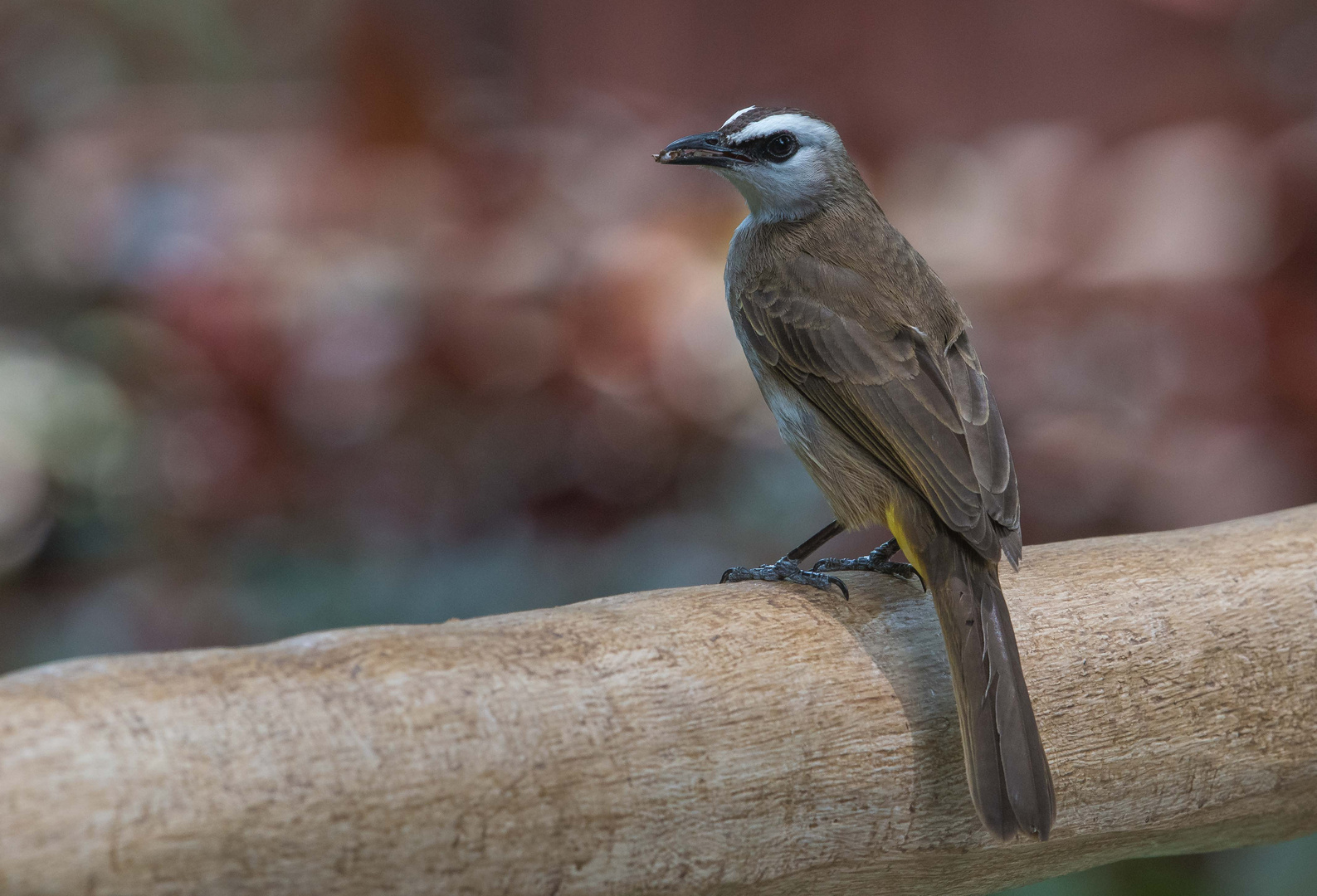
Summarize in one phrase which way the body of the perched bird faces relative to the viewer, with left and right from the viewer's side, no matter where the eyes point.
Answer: facing away from the viewer and to the left of the viewer
